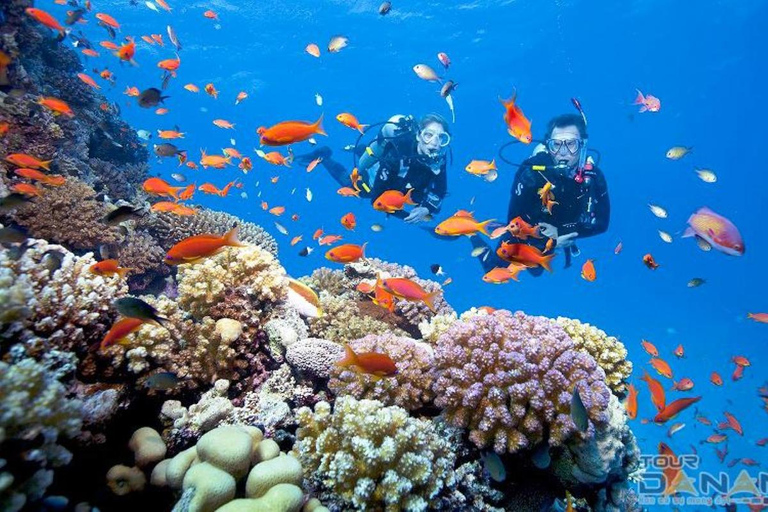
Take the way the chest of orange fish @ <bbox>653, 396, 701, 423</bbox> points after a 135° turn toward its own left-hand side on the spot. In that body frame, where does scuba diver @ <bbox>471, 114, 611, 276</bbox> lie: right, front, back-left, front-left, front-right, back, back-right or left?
back-left

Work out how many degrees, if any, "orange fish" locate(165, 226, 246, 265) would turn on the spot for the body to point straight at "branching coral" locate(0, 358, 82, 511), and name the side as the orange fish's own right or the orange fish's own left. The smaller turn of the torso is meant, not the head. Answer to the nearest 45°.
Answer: approximately 45° to the orange fish's own left

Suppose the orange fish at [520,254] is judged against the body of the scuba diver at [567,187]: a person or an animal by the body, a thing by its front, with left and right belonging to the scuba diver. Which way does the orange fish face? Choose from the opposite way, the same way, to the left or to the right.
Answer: to the right

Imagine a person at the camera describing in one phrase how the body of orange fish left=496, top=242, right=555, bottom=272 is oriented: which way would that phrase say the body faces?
to the viewer's left

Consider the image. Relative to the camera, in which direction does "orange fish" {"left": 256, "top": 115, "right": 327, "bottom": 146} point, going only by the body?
to the viewer's left

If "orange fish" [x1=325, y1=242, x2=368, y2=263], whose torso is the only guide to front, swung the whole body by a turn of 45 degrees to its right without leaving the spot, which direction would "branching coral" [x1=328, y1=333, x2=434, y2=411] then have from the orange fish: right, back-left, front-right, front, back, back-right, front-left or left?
back-left

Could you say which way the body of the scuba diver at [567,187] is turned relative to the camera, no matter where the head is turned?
toward the camera

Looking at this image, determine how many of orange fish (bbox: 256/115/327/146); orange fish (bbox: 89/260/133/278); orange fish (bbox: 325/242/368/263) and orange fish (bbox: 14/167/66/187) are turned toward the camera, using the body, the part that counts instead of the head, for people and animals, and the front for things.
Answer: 0

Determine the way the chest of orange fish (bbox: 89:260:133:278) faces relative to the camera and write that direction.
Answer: to the viewer's left

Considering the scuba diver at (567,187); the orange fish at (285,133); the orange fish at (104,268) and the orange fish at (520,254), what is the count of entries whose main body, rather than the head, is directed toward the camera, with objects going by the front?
1
